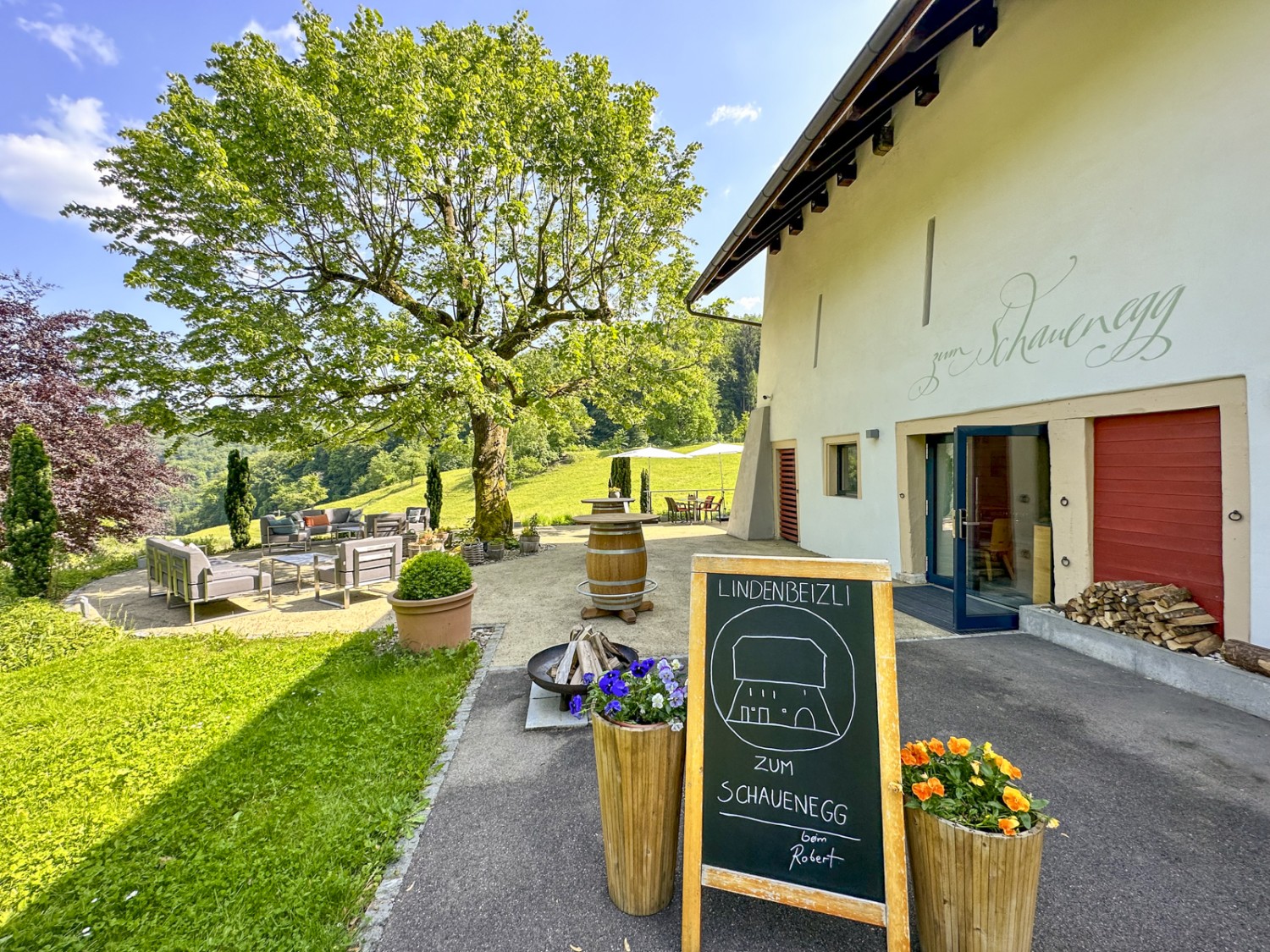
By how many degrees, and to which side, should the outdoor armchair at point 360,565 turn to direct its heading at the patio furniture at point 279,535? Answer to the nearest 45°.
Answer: approximately 45° to its right

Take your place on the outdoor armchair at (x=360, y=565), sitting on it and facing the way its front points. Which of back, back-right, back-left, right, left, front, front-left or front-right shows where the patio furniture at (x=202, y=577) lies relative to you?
front-left

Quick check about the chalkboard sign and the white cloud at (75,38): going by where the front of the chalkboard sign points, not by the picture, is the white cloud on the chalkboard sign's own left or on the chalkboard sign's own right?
on the chalkboard sign's own right

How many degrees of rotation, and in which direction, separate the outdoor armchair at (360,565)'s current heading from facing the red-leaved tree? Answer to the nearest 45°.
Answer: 0° — it already faces it

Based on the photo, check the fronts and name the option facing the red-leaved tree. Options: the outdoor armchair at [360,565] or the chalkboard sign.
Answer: the outdoor armchair

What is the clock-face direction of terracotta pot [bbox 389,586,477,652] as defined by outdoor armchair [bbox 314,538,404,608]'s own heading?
The terracotta pot is roughly at 7 o'clock from the outdoor armchair.

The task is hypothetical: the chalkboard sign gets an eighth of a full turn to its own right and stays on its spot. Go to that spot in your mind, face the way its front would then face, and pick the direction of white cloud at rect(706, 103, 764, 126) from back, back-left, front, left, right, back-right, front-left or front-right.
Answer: back-right

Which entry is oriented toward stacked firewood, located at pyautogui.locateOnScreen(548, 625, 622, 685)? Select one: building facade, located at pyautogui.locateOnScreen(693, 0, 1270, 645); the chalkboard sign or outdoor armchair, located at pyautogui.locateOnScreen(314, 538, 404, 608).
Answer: the building facade

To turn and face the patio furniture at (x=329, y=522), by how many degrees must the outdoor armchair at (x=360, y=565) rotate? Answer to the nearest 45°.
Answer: approximately 45° to its right

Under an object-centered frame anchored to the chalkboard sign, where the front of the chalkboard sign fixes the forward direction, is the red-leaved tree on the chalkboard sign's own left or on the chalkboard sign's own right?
on the chalkboard sign's own right

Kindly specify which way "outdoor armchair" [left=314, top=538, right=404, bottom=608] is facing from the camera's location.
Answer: facing away from the viewer and to the left of the viewer

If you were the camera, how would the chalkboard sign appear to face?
facing the viewer

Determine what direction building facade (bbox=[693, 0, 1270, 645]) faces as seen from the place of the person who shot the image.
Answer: facing the viewer and to the left of the viewer

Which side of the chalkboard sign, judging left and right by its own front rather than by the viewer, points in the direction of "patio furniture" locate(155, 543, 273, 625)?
right

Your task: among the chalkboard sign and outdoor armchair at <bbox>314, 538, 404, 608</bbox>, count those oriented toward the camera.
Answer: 1

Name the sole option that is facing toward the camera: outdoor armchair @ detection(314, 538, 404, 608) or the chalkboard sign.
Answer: the chalkboard sign

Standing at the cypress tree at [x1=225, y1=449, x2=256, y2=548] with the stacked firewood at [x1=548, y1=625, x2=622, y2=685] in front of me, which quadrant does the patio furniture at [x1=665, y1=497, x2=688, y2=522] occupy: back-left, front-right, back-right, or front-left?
front-left
